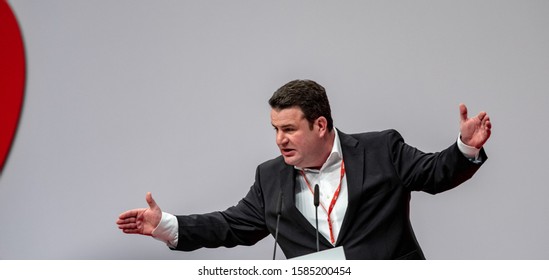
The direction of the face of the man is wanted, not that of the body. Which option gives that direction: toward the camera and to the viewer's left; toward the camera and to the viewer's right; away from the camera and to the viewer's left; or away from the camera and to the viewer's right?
toward the camera and to the viewer's left

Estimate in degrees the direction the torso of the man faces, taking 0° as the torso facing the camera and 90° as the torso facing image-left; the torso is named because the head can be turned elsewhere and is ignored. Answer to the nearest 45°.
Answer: approximately 45°
